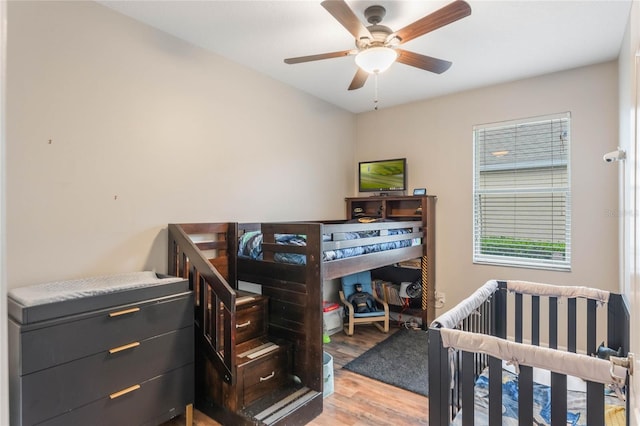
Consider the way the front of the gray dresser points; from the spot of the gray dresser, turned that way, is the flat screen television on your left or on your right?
on your left

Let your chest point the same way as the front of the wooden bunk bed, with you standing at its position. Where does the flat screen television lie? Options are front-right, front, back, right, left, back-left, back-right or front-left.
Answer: back

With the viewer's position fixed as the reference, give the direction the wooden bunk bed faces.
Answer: facing the viewer and to the left of the viewer

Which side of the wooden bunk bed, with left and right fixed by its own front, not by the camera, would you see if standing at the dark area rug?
left

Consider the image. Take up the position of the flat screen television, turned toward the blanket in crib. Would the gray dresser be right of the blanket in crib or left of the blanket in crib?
right

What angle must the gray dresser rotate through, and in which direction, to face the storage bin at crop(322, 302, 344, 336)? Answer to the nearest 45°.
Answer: approximately 90° to its left

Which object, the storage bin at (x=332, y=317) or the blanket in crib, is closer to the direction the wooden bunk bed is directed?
the blanket in crib
